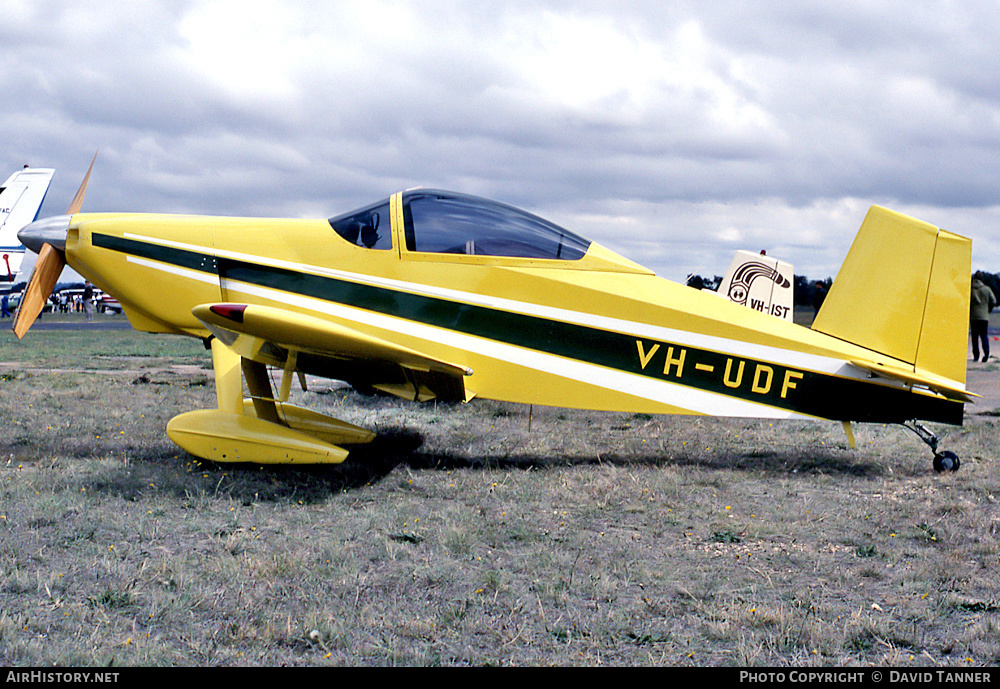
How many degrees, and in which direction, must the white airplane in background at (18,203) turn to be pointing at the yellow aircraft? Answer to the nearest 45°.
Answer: approximately 90° to its left

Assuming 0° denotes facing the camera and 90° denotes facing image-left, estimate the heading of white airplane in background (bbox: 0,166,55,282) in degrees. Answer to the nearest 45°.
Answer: approximately 90°

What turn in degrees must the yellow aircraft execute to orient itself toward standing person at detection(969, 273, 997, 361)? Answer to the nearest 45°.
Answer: approximately 135° to its right

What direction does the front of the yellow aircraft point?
to the viewer's left

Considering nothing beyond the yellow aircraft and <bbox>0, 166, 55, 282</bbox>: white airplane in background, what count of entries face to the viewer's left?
2

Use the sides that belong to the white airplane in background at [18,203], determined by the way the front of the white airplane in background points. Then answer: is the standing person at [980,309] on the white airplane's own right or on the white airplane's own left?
on the white airplane's own left

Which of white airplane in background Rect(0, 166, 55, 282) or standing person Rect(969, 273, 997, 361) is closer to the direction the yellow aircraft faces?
the white airplane in background

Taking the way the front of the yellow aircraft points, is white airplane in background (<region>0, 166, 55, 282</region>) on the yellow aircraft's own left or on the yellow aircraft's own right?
on the yellow aircraft's own right
